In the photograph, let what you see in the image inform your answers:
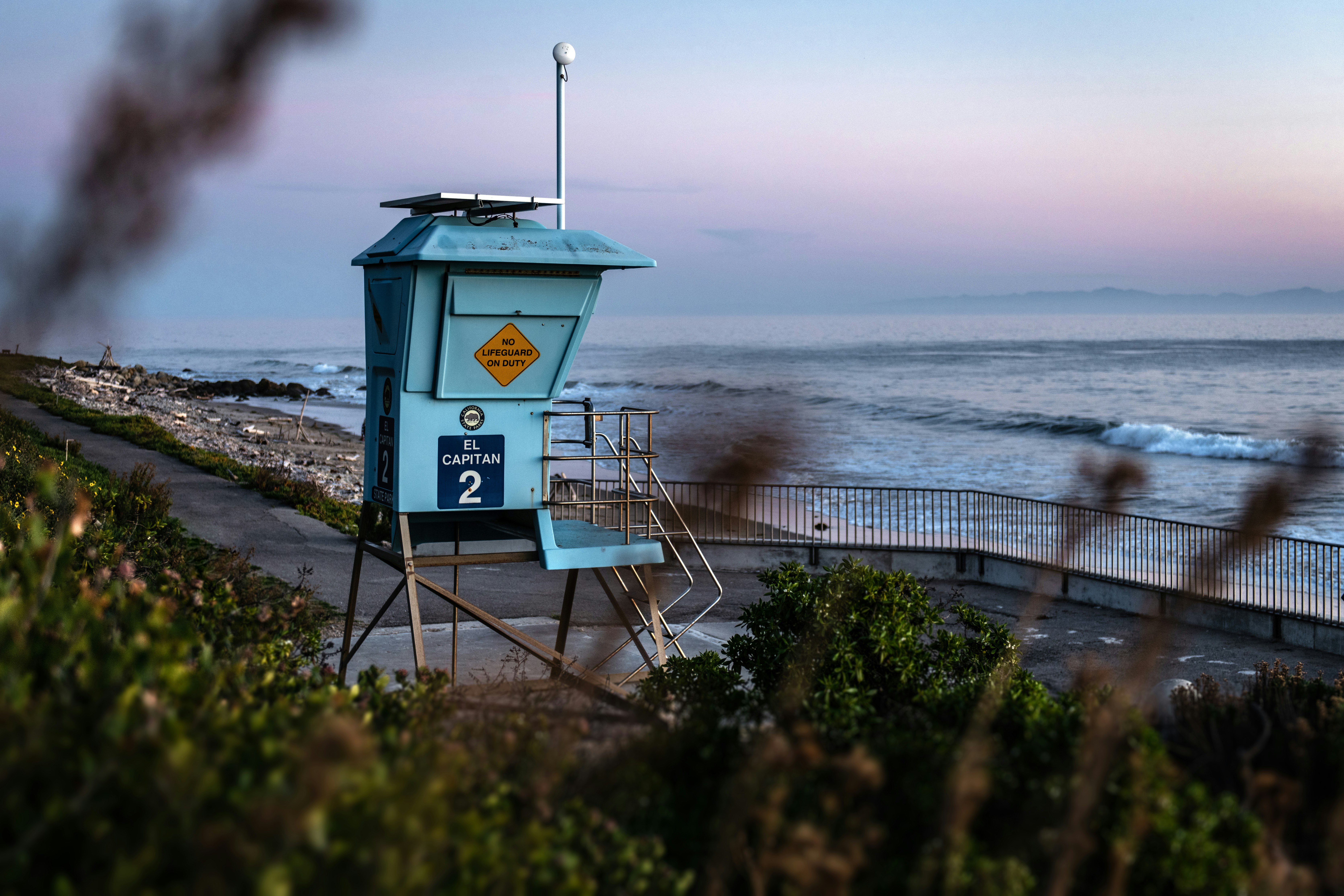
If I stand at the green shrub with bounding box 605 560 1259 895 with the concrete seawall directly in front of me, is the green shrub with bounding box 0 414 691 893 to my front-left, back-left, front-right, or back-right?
back-left

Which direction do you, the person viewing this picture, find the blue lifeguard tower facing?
facing to the right of the viewer

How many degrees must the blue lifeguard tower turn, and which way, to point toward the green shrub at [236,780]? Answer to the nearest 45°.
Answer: approximately 90° to its right
